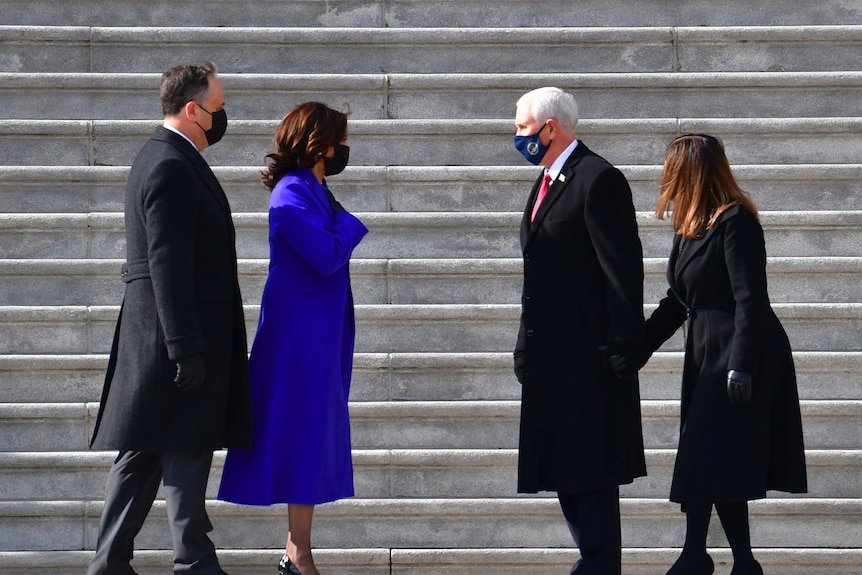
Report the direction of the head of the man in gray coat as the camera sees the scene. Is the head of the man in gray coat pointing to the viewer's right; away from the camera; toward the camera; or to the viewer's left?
to the viewer's right

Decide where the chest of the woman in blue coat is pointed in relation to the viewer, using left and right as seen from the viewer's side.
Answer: facing to the right of the viewer

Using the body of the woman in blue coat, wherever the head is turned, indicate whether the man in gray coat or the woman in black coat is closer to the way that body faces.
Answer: the woman in black coat

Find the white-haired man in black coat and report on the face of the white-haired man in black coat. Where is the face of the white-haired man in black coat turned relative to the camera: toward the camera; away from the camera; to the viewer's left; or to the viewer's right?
to the viewer's left

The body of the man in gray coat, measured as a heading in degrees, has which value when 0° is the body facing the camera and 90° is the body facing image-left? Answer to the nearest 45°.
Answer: approximately 270°

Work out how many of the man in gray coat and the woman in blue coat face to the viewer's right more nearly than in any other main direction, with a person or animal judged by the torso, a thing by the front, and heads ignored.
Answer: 2

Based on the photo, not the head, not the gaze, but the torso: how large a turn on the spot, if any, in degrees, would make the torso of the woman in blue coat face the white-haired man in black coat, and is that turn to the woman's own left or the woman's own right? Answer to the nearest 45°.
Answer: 0° — they already face them

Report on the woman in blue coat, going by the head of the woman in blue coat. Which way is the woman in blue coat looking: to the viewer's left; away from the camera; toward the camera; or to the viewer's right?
to the viewer's right

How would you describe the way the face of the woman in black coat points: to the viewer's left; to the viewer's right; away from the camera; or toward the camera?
to the viewer's left

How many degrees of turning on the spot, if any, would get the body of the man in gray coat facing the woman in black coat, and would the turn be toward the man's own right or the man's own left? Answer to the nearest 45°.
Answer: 0° — they already face them

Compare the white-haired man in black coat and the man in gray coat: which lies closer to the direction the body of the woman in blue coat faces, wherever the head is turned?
the white-haired man in black coat
